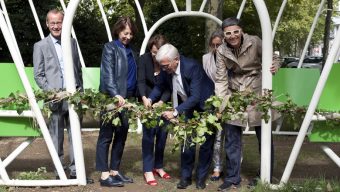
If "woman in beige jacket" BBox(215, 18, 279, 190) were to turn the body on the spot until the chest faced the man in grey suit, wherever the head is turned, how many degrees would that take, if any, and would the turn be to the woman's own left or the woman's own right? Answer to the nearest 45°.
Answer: approximately 45° to the woman's own right

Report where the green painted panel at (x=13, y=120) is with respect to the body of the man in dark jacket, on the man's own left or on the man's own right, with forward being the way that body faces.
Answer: on the man's own right

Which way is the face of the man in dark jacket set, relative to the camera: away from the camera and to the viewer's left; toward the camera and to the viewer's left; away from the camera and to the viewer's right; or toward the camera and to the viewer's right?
toward the camera and to the viewer's left

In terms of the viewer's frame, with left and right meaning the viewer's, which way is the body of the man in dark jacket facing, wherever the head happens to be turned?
facing the viewer and to the left of the viewer

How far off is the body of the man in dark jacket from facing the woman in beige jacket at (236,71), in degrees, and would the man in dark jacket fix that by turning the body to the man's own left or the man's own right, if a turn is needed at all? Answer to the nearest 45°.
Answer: approximately 135° to the man's own left

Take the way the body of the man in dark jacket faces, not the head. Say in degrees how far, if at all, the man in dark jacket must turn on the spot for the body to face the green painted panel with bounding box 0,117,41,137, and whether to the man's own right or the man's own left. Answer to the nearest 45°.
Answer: approximately 45° to the man's own right

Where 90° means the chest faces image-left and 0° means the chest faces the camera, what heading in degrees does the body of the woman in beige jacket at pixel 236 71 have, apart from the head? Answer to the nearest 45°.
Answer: approximately 45°

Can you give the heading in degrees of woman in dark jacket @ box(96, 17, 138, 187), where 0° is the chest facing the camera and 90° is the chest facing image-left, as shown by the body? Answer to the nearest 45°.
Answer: approximately 315°

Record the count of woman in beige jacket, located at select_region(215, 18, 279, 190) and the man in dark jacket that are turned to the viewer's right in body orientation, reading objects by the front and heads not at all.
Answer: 0
